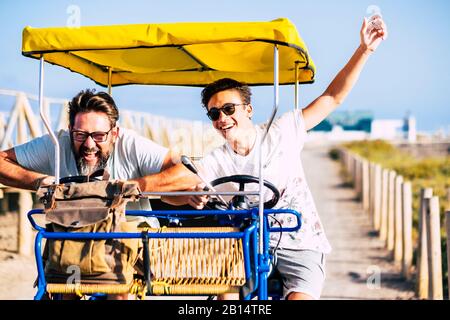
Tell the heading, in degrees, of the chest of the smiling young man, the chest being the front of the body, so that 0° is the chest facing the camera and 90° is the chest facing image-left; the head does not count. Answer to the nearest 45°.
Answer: approximately 45°

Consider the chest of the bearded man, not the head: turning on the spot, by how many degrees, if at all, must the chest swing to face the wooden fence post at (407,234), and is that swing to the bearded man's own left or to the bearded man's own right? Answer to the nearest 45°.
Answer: approximately 135° to the bearded man's own left

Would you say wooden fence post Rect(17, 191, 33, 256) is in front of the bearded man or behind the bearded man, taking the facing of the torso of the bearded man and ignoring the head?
behind

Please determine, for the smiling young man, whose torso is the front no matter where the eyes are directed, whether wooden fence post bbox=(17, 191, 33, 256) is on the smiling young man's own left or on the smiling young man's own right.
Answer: on the smiling young man's own right

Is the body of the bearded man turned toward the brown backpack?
yes
